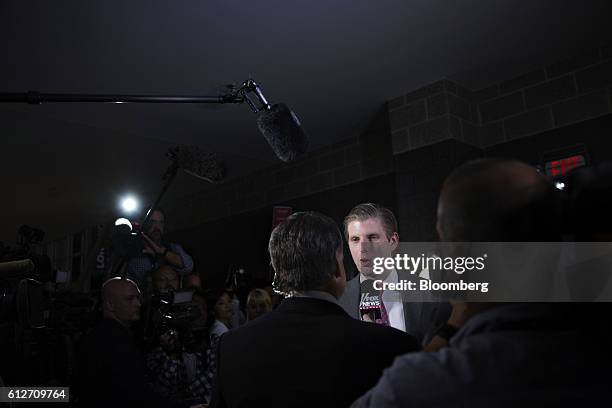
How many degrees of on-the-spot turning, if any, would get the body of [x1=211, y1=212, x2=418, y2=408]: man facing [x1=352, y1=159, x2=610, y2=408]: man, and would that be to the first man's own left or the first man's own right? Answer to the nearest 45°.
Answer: approximately 90° to the first man's own right

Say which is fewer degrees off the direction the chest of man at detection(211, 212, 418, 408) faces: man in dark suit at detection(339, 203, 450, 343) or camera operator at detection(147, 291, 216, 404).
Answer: the man in dark suit

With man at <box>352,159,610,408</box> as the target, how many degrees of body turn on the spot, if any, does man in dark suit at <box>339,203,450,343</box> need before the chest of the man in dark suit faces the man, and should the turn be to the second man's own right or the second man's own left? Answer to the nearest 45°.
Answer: approximately 45° to the second man's own left

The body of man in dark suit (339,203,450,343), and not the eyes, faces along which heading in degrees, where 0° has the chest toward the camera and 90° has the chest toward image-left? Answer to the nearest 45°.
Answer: approximately 45°

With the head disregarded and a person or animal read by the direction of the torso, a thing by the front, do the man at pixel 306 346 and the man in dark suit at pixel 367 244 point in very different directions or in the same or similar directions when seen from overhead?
very different directions

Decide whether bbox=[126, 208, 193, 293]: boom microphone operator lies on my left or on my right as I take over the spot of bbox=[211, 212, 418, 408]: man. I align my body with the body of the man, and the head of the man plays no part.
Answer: on my left

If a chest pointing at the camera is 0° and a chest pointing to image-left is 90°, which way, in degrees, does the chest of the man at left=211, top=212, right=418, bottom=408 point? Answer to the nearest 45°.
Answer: approximately 225°

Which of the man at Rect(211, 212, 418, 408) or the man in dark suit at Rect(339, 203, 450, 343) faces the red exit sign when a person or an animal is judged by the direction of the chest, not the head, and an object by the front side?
the man

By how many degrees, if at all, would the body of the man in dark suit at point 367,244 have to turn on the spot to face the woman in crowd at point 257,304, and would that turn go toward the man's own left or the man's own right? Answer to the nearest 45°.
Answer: approximately 90° to the man's own right

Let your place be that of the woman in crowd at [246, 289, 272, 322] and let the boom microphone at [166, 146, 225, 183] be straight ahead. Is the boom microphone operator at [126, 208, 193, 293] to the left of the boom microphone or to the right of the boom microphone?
right
